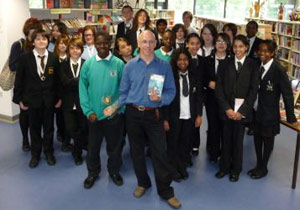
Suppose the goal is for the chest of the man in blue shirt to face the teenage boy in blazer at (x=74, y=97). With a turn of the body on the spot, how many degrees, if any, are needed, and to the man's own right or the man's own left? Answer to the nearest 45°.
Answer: approximately 135° to the man's own right

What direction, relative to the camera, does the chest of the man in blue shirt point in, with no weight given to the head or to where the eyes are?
toward the camera

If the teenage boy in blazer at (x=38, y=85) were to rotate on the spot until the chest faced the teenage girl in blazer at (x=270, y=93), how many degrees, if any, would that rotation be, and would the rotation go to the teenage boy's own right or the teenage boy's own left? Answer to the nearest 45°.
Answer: approximately 45° to the teenage boy's own left

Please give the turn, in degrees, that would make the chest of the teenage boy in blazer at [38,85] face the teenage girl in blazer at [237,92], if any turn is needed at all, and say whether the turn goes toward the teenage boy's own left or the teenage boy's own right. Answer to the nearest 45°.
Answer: approximately 45° to the teenage boy's own left

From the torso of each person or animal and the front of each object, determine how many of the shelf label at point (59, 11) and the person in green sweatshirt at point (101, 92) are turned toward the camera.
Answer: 2

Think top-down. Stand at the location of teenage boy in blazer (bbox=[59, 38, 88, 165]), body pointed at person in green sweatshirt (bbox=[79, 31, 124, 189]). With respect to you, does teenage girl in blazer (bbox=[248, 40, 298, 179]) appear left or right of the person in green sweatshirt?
left

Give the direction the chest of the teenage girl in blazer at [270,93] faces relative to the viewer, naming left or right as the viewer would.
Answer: facing the viewer and to the left of the viewer

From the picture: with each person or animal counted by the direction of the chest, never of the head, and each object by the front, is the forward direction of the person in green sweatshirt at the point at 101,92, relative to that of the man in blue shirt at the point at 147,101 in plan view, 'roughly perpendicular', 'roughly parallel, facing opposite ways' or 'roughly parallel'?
roughly parallel

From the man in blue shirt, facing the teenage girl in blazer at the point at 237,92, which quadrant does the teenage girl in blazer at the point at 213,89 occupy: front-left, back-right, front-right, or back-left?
front-left

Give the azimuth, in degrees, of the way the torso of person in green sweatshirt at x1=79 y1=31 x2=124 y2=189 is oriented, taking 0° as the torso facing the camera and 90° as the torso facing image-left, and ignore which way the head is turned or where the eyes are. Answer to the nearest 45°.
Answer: approximately 0°

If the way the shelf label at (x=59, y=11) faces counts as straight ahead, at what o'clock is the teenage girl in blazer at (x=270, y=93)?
The teenage girl in blazer is roughly at 11 o'clock from the shelf label.

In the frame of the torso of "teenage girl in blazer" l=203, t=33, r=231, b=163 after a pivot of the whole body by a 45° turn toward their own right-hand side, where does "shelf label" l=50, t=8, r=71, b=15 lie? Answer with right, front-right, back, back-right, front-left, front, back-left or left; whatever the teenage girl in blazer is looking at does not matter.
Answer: right

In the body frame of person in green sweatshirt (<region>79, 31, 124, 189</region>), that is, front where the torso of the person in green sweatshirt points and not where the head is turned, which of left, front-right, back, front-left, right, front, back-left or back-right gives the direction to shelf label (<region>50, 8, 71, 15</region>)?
back

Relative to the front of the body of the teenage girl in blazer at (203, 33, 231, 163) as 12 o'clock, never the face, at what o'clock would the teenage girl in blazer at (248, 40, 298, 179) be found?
the teenage girl in blazer at (248, 40, 298, 179) is roughly at 10 o'clock from the teenage girl in blazer at (203, 33, 231, 163).

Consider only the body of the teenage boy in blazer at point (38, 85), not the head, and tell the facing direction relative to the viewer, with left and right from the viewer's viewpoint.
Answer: facing the viewer
